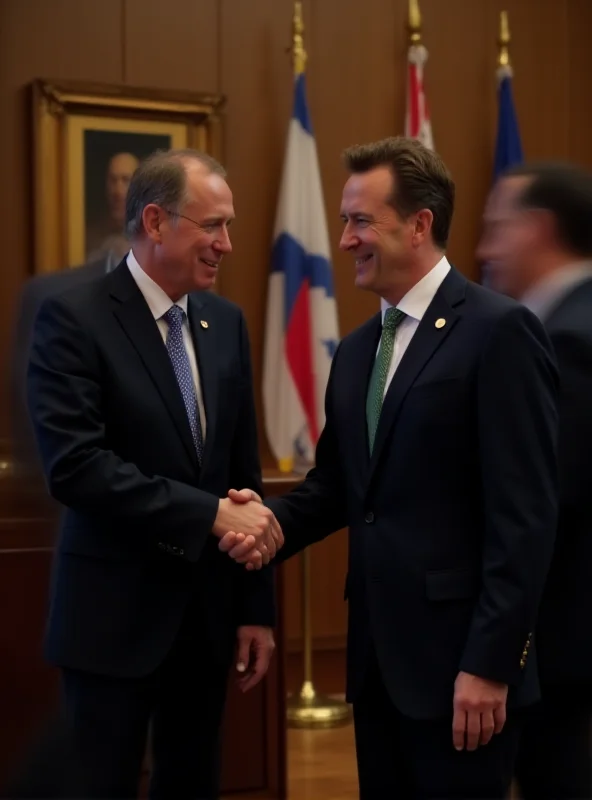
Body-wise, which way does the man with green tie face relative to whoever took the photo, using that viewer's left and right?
facing the viewer and to the left of the viewer

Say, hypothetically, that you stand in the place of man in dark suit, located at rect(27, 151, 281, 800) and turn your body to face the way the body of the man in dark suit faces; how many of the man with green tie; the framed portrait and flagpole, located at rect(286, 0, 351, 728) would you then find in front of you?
1

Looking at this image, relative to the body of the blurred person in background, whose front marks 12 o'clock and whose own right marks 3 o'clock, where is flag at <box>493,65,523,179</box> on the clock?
The flag is roughly at 3 o'clock from the blurred person in background.

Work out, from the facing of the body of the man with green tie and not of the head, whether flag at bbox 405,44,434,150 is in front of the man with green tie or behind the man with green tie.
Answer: behind

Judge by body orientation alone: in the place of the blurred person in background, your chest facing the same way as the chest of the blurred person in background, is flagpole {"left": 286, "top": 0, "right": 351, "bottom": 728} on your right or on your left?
on your right

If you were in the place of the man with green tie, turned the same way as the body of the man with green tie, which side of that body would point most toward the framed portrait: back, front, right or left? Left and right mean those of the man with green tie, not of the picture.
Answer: right

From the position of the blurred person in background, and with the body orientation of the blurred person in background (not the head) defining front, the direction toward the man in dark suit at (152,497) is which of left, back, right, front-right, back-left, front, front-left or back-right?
front

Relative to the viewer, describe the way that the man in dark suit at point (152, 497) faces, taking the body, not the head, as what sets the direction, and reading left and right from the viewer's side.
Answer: facing the viewer and to the right of the viewer

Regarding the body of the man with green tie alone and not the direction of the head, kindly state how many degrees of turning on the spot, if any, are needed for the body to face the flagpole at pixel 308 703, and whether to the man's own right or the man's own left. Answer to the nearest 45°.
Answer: approximately 135° to the man's own right

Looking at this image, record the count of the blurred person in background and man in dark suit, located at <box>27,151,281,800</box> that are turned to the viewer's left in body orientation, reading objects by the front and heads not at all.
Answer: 1

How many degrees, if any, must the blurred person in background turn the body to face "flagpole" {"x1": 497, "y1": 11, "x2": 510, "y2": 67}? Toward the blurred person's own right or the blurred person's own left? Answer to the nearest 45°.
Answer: approximately 90° to the blurred person's own right

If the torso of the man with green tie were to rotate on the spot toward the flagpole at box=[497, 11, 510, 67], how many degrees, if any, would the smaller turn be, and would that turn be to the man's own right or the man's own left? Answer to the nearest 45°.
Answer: approximately 135° to the man's own right

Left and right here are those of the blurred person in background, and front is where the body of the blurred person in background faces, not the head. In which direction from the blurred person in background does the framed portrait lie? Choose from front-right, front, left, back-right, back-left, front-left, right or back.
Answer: front-right

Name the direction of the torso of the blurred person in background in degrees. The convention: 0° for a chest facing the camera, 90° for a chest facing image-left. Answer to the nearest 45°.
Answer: approximately 90°

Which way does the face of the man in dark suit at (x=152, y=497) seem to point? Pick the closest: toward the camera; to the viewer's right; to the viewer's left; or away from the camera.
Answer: to the viewer's right

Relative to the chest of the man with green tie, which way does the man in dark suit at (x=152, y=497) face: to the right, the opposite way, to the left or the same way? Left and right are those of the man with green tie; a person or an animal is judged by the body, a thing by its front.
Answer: to the left
